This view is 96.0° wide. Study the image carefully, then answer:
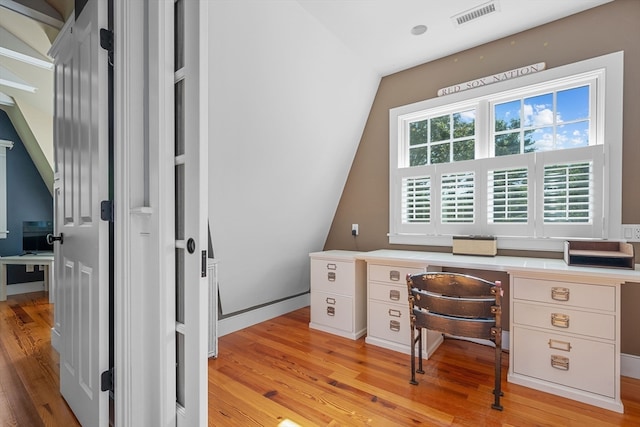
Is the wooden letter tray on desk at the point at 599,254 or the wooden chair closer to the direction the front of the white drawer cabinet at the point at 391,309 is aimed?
the wooden chair

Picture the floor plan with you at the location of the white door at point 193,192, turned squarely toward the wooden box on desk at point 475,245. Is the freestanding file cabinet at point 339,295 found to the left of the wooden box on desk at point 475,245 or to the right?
left

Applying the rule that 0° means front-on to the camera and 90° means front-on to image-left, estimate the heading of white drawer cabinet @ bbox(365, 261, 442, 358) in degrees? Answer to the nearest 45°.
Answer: approximately 45°

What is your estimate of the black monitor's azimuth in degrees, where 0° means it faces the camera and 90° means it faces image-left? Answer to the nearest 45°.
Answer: approximately 0°

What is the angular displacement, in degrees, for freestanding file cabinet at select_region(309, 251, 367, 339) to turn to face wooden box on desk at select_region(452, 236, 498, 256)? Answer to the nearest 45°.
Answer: approximately 135° to its left

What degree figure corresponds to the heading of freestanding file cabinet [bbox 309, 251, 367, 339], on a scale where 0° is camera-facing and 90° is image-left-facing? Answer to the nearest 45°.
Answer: approximately 45°
